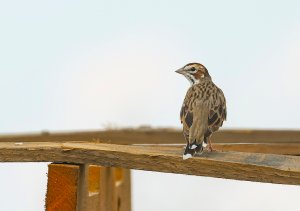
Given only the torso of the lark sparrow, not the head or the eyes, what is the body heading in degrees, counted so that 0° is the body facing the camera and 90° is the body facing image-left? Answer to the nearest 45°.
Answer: approximately 180°
